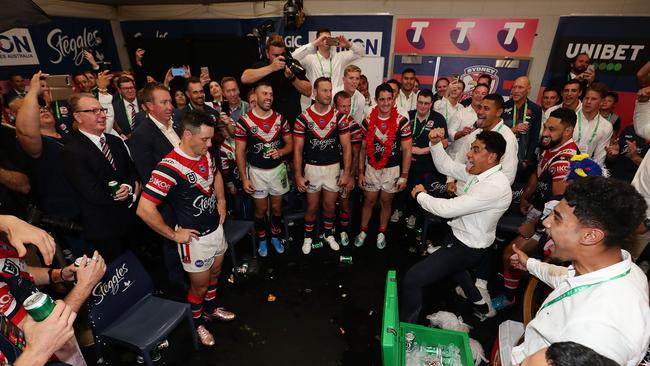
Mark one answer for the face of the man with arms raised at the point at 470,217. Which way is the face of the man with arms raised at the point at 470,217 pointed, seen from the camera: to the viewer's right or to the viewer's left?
to the viewer's left

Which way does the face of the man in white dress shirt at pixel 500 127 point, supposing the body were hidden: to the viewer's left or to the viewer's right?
to the viewer's left

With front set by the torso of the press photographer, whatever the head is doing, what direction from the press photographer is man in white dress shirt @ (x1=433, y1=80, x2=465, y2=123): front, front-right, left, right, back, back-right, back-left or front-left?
front-left

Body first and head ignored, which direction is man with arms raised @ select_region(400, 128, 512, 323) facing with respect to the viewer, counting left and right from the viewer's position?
facing to the left of the viewer

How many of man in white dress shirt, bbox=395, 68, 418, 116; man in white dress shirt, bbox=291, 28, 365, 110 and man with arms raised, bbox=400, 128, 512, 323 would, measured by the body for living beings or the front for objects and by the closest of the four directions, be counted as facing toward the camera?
2

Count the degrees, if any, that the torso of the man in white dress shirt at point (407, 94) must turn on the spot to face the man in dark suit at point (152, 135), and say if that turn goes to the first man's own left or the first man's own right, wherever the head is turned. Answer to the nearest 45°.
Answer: approximately 45° to the first man's own right

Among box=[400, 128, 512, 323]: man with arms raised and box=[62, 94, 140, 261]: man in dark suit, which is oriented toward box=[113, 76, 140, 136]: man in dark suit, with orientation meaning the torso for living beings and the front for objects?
the man with arms raised

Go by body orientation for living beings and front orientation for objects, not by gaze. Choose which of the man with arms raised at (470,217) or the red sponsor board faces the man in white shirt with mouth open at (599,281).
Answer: the red sponsor board

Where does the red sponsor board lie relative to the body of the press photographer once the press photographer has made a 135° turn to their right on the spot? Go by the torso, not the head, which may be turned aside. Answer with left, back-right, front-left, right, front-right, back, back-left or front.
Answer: back-right

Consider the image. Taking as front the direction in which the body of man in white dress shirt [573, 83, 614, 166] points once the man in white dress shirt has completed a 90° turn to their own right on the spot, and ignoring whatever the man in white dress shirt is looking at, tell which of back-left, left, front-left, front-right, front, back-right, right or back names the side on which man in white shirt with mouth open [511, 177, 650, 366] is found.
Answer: back-left
